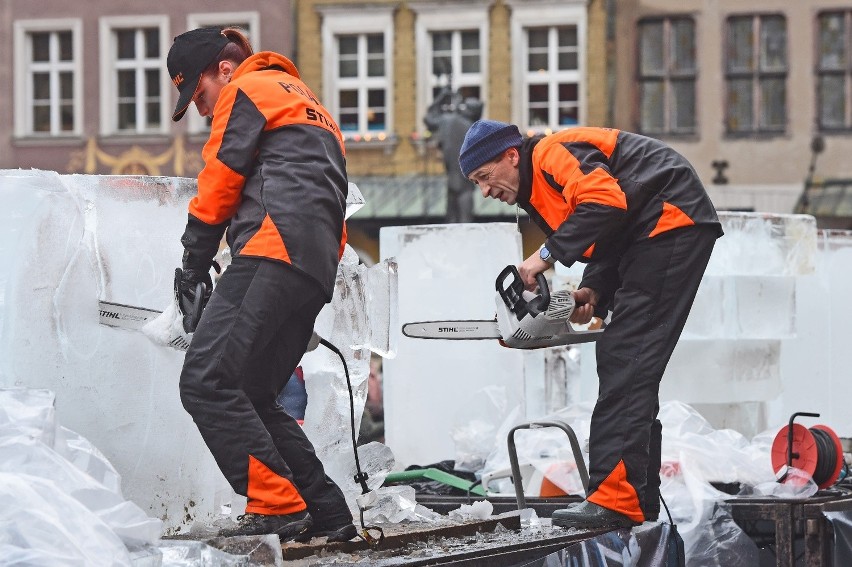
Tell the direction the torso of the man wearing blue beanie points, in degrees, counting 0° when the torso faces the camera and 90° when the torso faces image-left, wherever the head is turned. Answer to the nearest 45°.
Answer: approximately 90°

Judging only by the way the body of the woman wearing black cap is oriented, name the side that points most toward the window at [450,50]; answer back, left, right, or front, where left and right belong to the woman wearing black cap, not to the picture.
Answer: right

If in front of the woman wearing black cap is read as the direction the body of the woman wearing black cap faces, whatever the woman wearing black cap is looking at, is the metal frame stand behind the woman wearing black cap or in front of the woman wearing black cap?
behind

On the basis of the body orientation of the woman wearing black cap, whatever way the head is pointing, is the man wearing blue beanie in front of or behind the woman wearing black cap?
behind

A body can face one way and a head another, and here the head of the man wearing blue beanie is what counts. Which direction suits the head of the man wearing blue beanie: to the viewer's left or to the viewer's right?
to the viewer's left

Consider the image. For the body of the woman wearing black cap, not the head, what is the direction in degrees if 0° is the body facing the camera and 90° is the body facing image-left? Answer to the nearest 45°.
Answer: approximately 90°

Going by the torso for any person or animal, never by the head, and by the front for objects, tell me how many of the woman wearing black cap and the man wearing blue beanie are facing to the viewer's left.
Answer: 2

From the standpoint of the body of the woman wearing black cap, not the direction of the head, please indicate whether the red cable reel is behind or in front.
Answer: behind
